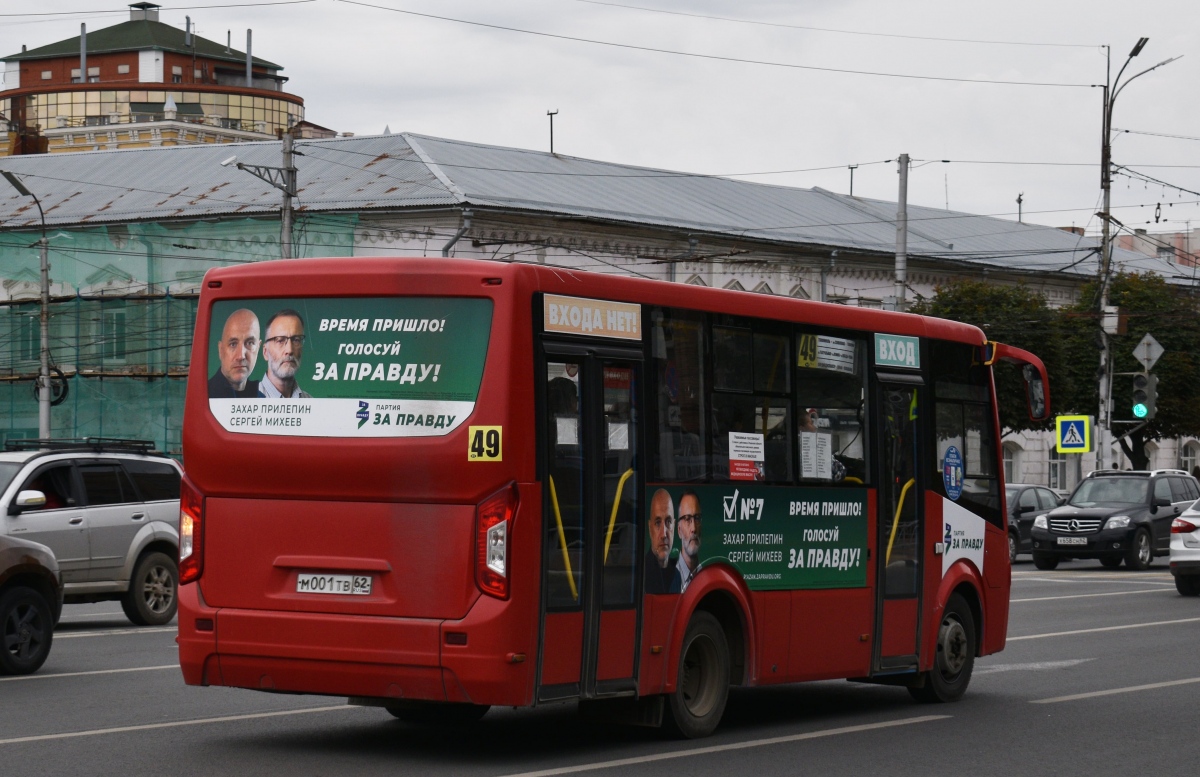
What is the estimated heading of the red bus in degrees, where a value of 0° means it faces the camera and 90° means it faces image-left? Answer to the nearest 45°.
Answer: approximately 225°

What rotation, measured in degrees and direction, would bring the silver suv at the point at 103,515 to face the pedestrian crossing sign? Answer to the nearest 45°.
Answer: approximately 180°

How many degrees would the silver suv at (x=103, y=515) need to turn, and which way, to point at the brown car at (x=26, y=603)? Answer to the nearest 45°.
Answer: approximately 45° to its left

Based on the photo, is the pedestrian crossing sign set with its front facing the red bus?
yes

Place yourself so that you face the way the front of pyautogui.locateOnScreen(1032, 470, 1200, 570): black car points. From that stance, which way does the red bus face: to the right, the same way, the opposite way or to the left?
the opposite way

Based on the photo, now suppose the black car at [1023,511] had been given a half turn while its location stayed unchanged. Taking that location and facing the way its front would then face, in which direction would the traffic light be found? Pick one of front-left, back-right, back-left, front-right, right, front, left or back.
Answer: front

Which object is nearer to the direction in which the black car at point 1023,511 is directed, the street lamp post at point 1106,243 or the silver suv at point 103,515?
the silver suv

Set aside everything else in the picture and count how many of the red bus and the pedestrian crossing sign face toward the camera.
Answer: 1

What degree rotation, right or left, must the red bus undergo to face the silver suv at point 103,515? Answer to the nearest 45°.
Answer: approximately 90° to its left

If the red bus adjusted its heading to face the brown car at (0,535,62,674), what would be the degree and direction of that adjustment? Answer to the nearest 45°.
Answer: approximately 90° to its left

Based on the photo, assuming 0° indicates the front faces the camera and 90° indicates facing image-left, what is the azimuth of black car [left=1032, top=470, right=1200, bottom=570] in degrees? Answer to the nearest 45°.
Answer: approximately 45°
